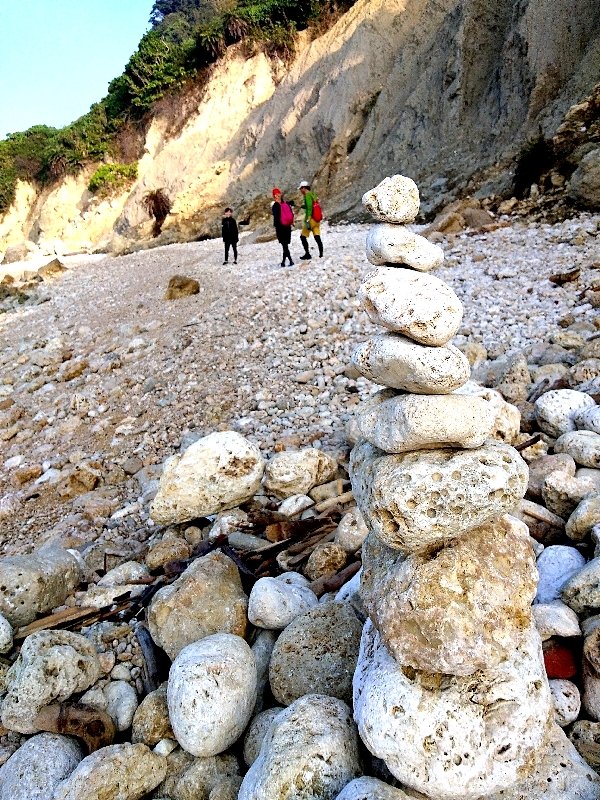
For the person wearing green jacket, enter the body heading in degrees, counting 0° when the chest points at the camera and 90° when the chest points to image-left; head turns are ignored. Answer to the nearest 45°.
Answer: approximately 90°

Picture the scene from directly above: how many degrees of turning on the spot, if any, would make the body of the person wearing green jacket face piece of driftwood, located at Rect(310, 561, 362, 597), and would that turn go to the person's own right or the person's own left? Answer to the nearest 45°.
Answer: approximately 90° to the person's own left

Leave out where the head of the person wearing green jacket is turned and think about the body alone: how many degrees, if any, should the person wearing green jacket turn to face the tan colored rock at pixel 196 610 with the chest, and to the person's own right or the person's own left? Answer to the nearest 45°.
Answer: approximately 90° to the person's own left

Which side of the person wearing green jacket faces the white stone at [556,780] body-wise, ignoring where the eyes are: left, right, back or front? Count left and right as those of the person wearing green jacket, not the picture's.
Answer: left

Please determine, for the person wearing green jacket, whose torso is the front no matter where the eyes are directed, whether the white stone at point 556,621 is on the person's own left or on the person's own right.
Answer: on the person's own left

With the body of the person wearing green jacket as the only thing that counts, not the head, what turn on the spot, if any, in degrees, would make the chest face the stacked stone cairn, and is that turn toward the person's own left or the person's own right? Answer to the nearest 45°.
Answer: approximately 90° to the person's own left
